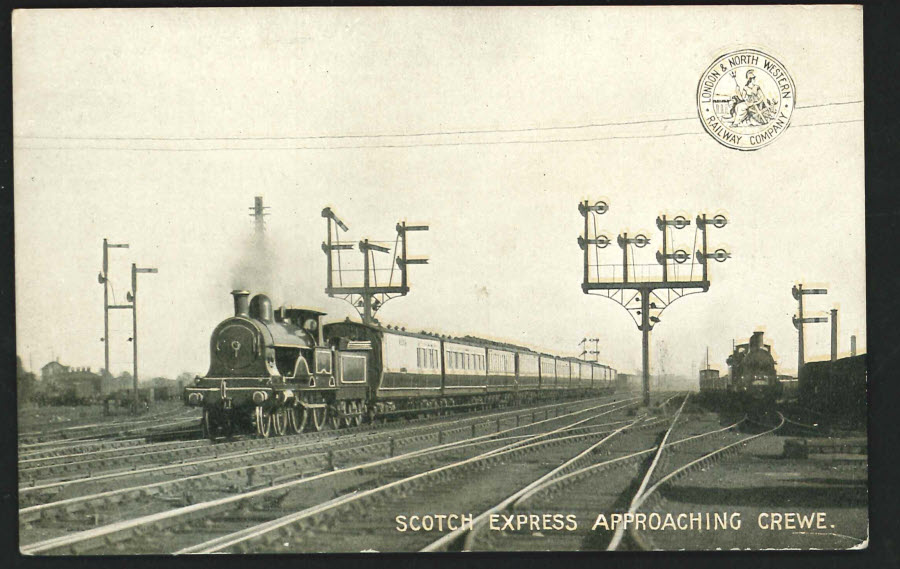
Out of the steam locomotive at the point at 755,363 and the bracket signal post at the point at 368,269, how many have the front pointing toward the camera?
1

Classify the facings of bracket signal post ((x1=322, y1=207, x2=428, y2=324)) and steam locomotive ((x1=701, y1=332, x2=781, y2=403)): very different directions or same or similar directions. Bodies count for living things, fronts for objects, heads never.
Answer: very different directions

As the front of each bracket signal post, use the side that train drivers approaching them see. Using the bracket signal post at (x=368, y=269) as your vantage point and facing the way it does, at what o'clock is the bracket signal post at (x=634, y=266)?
the bracket signal post at (x=634, y=266) is roughly at 3 o'clock from the bracket signal post at (x=368, y=269).

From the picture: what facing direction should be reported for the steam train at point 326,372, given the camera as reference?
facing the viewer and to the left of the viewer

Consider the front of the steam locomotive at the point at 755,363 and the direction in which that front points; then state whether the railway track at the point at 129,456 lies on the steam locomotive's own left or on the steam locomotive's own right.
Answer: on the steam locomotive's own right

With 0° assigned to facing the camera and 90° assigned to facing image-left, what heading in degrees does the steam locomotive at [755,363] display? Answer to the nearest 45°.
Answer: approximately 0°

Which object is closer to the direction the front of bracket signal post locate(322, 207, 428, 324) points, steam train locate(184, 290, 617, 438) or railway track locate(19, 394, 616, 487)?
the steam train

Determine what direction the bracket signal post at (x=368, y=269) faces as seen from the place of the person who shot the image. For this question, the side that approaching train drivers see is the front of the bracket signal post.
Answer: facing away from the viewer
